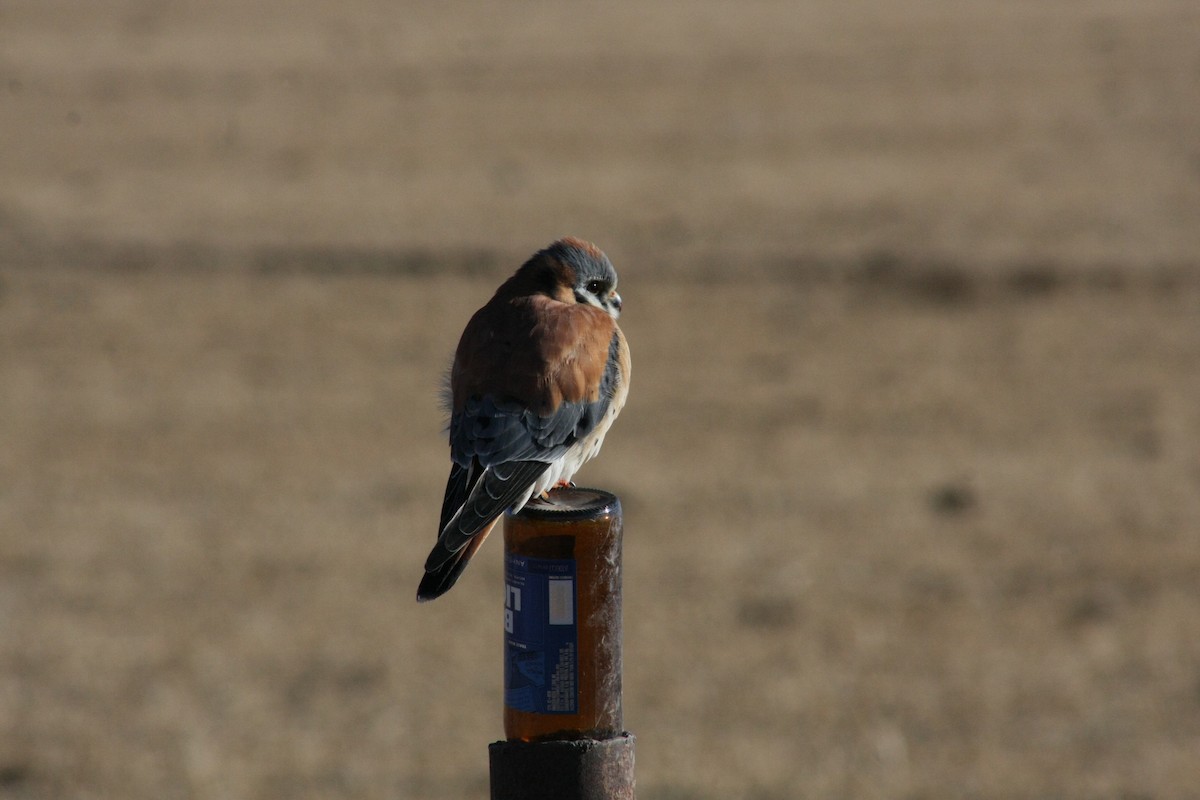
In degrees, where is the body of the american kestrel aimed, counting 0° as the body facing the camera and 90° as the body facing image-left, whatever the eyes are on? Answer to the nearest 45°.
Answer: approximately 225°
